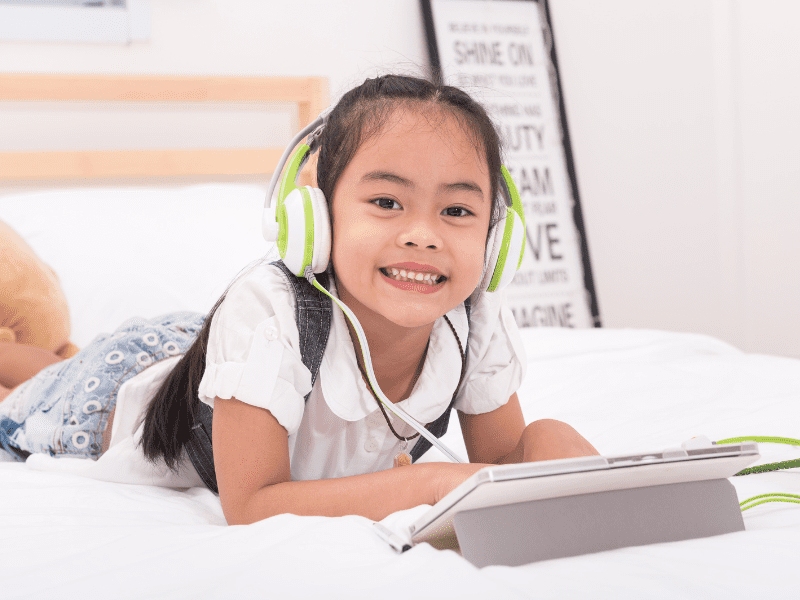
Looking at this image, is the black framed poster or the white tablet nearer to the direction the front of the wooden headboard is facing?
the white tablet

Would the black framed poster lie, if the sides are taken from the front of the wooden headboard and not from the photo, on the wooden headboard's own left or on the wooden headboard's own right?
on the wooden headboard's own left

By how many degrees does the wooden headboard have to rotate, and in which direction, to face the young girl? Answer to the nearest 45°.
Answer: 0° — it already faces them

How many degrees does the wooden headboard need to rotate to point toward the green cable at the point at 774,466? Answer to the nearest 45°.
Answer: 0° — it already faces it

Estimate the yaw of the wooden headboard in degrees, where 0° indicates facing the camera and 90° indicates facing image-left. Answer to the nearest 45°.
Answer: approximately 0°
